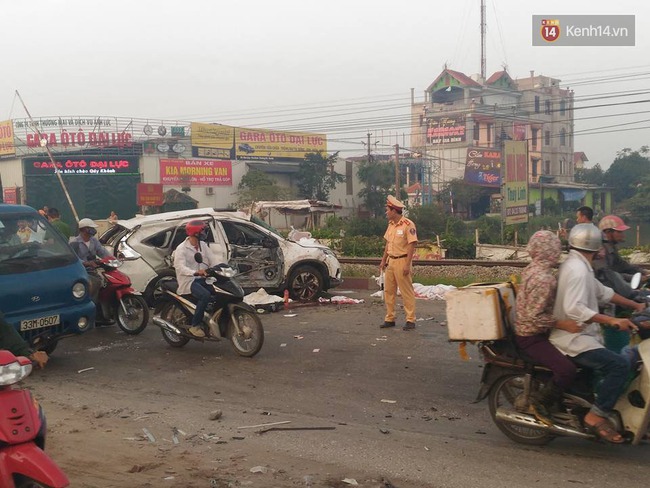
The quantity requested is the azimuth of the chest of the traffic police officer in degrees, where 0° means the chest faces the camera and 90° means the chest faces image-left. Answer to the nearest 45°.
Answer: approximately 45°

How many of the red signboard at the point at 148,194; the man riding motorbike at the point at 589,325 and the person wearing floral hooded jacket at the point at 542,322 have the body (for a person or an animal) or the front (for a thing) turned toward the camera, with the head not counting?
1

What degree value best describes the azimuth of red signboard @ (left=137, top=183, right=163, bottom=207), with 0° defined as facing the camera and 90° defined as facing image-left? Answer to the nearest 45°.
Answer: approximately 0°

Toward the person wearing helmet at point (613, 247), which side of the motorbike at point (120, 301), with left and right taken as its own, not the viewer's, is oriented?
front

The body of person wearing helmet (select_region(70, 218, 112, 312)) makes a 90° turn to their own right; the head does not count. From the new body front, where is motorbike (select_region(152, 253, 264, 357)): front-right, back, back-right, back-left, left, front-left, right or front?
left

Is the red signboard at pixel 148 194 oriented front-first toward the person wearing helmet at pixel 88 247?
yes

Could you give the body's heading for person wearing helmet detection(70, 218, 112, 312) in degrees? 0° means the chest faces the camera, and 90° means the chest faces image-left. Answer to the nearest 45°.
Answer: approximately 315°

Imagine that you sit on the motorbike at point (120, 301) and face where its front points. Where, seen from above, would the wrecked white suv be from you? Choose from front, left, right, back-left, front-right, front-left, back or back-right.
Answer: left

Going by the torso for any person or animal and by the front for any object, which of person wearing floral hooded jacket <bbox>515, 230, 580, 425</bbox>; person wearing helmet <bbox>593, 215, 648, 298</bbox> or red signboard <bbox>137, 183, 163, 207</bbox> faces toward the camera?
the red signboard

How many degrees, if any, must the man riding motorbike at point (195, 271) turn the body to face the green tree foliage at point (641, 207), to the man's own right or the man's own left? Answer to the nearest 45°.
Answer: approximately 90° to the man's own left

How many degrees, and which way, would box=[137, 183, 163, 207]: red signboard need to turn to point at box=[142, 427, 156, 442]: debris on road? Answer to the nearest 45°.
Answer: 0° — it already faces it

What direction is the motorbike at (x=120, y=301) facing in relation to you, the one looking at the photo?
facing the viewer and to the right of the viewer

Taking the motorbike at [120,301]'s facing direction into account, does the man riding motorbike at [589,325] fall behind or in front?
in front
